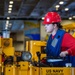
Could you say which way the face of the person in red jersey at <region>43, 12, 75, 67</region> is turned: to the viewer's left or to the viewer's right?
to the viewer's left

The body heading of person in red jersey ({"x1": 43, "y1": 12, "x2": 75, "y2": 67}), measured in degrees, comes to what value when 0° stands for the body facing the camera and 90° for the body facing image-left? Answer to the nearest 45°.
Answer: approximately 45°
